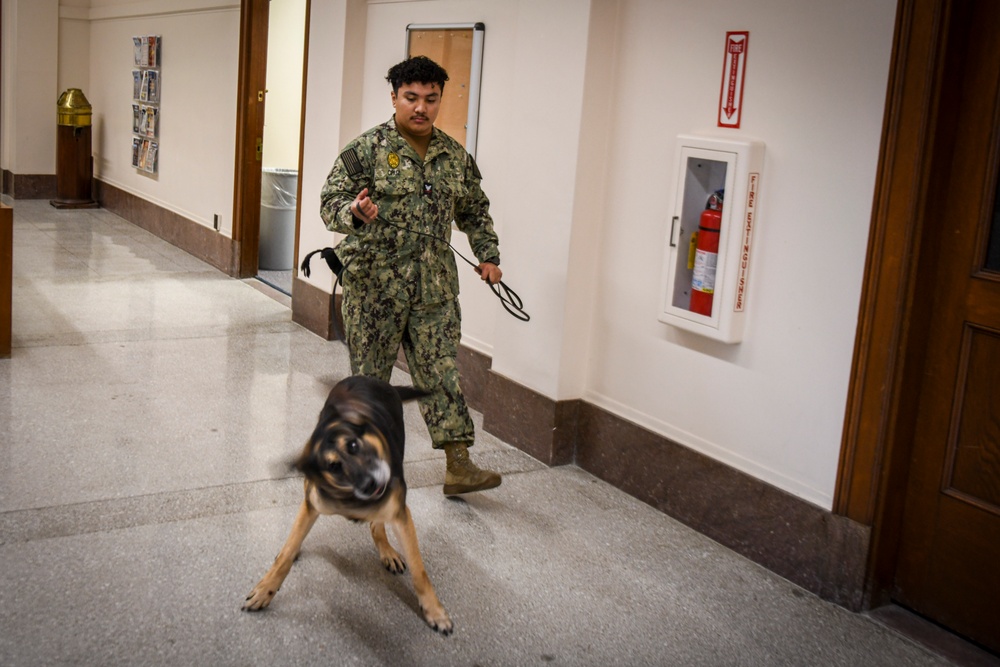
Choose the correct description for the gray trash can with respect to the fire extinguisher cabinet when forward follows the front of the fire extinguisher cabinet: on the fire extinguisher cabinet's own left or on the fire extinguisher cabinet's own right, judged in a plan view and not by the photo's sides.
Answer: on the fire extinguisher cabinet's own right

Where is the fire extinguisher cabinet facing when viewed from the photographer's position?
facing the viewer and to the left of the viewer

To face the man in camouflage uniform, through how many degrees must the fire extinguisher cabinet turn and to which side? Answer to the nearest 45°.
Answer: approximately 45° to its right

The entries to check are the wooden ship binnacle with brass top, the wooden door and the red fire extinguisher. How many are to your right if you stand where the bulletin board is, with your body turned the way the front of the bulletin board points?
1

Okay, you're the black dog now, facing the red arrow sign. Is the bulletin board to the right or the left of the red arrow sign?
left

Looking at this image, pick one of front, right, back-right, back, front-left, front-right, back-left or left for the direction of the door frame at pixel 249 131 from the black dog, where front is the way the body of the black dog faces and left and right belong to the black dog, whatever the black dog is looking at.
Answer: back

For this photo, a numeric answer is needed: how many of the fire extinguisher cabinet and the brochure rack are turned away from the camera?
0

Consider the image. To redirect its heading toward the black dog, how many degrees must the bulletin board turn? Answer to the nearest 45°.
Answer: approximately 45° to its left

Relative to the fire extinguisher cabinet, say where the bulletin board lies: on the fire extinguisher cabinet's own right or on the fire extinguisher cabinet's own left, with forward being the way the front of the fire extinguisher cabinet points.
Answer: on the fire extinguisher cabinet's own right
